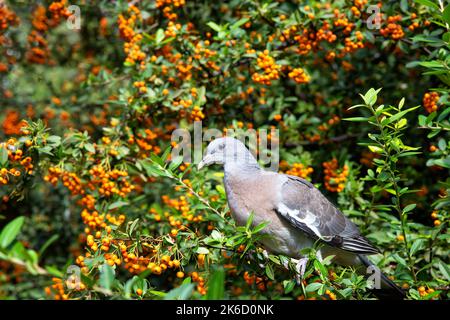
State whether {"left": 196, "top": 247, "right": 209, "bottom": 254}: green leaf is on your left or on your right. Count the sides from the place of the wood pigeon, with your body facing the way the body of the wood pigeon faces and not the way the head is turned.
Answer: on your left

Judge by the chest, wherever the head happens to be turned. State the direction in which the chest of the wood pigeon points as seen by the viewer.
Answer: to the viewer's left
